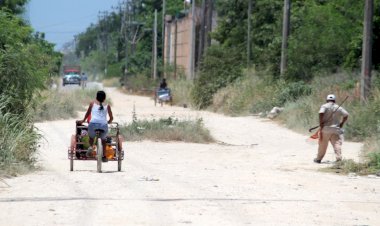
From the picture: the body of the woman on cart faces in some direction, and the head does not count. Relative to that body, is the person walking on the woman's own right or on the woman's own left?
on the woman's own right

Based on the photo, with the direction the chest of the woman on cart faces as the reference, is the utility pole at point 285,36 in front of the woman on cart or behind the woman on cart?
in front

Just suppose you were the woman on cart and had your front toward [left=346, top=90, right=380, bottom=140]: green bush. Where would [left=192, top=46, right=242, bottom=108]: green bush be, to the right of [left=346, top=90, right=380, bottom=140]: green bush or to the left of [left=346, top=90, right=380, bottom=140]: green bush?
left

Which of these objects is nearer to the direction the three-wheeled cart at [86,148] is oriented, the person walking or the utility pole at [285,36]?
the utility pole

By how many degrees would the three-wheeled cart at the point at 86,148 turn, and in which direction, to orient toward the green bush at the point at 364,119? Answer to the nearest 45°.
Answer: approximately 45° to its right

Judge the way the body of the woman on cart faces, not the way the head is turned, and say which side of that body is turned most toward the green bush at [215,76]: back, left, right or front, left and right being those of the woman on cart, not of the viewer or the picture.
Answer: front

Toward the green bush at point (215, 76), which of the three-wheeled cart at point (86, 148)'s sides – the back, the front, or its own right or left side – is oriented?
front

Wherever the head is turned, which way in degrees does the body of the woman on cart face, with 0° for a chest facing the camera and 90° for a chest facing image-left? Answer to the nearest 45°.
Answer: approximately 180°

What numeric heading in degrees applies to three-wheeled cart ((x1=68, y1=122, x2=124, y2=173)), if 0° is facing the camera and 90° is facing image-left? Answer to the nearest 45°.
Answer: approximately 180°
